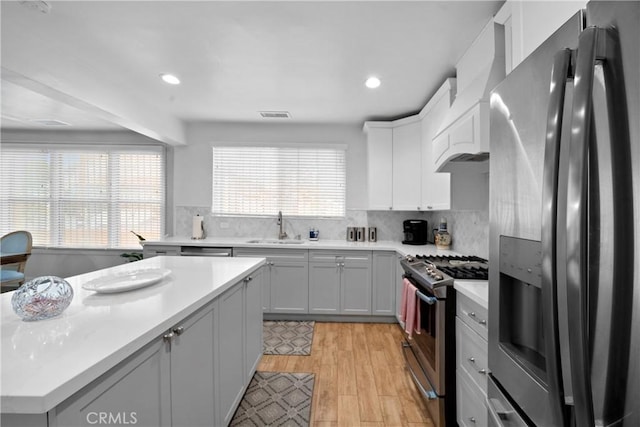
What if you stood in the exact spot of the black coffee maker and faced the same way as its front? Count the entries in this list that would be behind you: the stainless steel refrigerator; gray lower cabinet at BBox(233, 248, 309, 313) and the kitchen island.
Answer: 0

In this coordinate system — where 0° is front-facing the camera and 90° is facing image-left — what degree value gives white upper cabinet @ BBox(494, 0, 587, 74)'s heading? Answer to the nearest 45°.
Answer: approximately 90°

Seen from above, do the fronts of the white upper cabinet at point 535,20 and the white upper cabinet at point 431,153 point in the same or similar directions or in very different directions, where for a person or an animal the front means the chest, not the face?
same or similar directions

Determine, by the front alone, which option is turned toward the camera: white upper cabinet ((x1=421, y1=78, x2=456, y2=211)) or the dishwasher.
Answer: the dishwasher

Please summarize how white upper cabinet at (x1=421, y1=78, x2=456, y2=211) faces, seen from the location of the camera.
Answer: facing to the left of the viewer

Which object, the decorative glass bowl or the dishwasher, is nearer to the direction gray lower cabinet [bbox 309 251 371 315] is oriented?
the decorative glass bowl

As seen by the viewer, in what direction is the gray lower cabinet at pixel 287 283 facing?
toward the camera

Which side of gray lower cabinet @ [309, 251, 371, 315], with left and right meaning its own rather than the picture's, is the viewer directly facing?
front

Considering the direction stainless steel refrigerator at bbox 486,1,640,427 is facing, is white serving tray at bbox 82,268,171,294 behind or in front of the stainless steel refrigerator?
in front

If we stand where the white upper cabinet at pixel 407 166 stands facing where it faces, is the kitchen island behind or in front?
in front

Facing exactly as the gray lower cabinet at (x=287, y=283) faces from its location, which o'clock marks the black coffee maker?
The black coffee maker is roughly at 9 o'clock from the gray lower cabinet.

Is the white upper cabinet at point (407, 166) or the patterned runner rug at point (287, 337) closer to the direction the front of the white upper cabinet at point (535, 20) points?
the patterned runner rug
